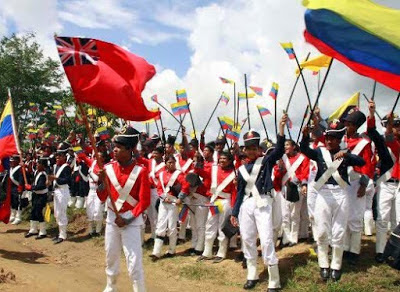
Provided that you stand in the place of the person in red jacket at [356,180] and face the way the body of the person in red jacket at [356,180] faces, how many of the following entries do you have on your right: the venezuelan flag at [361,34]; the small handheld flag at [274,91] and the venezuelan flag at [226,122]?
2

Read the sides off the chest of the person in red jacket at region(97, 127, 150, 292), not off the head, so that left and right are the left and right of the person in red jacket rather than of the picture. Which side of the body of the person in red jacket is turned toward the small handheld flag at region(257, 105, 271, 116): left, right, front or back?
back

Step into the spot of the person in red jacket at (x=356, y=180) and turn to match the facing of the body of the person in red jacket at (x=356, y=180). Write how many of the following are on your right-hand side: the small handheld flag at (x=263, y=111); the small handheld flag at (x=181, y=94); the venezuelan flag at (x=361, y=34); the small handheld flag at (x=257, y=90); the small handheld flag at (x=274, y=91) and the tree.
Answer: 5

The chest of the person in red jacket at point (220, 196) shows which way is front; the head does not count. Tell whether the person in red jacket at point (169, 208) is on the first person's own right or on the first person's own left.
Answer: on the first person's own right

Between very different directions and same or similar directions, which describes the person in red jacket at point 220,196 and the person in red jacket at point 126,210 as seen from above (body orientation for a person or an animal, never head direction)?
same or similar directions

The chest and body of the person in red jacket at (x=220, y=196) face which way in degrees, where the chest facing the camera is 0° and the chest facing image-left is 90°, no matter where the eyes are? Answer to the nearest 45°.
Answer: approximately 45°

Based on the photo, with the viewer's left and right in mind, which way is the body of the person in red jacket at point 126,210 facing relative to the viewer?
facing the viewer and to the left of the viewer

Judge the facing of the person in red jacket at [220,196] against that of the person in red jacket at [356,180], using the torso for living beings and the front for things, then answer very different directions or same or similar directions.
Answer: same or similar directions

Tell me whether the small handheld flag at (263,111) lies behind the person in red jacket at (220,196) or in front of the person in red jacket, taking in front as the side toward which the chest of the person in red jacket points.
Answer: behind

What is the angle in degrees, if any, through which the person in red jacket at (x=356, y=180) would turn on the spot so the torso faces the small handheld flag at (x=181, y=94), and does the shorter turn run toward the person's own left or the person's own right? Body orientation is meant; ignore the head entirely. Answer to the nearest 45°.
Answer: approximately 90° to the person's own right

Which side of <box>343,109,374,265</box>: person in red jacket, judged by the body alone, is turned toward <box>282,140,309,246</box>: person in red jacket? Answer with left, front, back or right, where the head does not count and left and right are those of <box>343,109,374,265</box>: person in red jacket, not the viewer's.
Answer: right

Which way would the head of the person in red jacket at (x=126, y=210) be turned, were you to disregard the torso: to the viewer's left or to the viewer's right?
to the viewer's left
